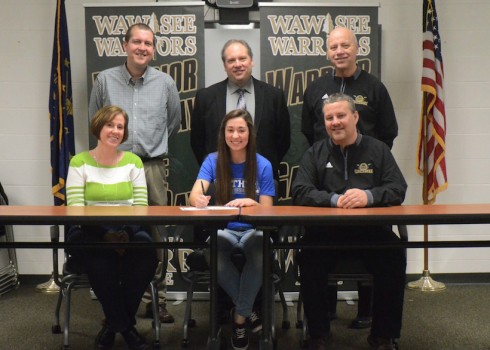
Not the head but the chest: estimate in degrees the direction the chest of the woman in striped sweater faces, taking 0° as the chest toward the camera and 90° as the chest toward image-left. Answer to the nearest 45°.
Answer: approximately 0°

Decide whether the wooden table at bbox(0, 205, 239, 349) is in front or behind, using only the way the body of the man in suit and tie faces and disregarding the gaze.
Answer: in front

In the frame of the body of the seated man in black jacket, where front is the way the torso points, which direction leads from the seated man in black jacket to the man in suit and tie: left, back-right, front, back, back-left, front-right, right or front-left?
back-right

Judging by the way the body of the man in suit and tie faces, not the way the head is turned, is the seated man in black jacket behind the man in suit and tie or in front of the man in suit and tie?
in front

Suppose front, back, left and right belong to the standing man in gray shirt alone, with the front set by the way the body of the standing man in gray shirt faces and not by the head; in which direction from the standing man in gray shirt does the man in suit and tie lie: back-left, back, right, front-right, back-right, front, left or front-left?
left

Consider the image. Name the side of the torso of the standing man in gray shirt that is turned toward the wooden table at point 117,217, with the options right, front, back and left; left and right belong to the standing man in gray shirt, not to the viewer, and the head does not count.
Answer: front

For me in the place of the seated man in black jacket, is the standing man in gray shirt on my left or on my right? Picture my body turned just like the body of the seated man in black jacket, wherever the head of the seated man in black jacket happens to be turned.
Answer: on my right
